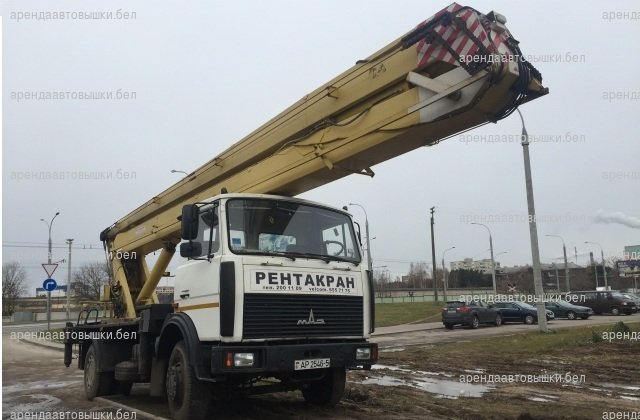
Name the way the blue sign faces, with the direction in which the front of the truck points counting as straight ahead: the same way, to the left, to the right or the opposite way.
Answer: the same way

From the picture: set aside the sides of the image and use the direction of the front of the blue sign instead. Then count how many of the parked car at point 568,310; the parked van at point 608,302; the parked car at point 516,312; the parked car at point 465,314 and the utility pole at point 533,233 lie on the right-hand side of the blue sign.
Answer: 0

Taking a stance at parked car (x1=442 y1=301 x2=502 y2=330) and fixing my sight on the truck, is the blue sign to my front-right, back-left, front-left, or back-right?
front-right

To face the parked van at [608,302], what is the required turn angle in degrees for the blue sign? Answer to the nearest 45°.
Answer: approximately 90° to its left

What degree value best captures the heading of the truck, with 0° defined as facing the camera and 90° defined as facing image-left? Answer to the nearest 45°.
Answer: approximately 315°

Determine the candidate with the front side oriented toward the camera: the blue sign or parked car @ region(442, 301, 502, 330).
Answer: the blue sign

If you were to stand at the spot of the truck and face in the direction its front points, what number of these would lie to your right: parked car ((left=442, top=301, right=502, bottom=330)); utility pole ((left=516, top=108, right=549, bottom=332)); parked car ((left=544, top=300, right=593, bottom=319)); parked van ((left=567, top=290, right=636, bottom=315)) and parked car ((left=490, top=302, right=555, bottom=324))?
0

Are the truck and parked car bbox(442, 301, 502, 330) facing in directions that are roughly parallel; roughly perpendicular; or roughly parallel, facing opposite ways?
roughly perpendicular

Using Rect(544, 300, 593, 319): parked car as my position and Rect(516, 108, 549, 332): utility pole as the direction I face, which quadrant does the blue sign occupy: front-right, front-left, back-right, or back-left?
front-right

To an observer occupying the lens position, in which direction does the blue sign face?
facing the viewer

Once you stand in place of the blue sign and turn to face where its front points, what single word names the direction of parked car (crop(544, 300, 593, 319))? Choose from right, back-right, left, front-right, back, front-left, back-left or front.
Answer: left

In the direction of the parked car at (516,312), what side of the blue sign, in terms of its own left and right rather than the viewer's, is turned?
left

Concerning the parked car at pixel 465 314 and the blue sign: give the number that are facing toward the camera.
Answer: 1

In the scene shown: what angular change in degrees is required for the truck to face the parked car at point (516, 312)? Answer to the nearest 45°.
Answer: approximately 90° to its left

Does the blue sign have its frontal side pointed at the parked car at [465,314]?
no
